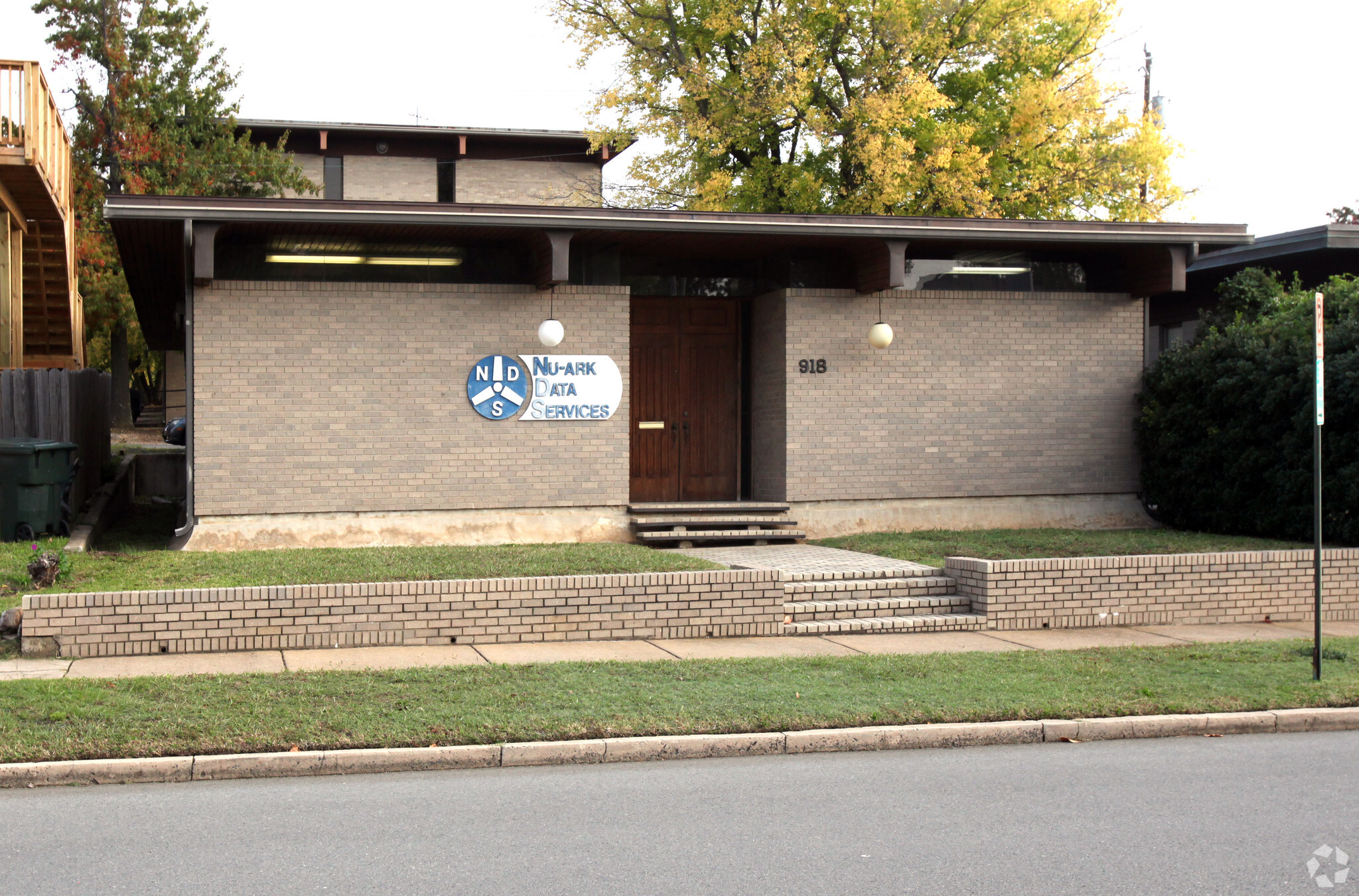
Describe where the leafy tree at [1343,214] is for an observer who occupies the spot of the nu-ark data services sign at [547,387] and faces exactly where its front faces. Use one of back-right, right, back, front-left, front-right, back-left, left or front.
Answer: back-left

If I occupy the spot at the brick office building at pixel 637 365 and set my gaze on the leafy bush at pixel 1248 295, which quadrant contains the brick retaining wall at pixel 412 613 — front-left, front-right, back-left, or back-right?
back-right

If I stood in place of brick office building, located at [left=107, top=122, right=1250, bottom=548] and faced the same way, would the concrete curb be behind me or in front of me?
in front

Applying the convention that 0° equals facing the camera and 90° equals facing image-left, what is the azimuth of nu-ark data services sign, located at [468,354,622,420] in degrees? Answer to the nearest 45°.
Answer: approximately 0°

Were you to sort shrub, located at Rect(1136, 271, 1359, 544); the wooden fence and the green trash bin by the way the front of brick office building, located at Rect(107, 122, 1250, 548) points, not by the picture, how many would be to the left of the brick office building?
1

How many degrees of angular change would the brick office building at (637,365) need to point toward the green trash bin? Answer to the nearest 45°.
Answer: approximately 90° to its right

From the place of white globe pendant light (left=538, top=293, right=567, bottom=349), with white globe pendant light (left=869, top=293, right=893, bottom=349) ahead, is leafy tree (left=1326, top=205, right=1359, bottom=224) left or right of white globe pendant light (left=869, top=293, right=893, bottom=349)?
left

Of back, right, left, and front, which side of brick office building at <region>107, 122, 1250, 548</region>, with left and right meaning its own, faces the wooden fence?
right

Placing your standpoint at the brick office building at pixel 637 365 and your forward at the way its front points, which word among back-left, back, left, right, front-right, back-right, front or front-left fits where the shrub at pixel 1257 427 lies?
left

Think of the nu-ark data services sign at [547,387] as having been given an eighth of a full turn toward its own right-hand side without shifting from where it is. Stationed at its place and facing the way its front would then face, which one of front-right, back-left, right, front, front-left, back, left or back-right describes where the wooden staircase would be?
right

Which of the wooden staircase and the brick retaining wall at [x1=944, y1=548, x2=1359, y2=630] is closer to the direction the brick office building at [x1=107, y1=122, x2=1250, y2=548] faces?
the brick retaining wall

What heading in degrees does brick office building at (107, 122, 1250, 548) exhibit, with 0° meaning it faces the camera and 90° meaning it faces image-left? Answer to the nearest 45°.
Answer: approximately 0°

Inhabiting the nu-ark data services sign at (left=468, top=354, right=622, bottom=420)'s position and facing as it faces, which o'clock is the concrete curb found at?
The concrete curb is roughly at 12 o'clock from the nu-ark data services sign.
